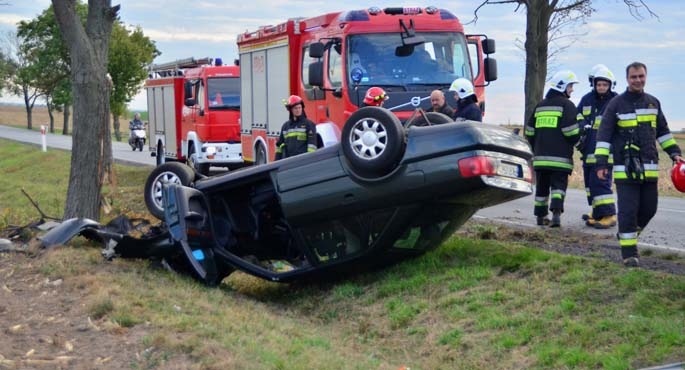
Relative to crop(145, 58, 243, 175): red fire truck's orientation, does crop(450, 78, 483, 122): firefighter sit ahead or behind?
ahead

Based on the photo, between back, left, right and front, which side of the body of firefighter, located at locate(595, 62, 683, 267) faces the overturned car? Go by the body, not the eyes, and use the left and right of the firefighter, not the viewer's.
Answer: right

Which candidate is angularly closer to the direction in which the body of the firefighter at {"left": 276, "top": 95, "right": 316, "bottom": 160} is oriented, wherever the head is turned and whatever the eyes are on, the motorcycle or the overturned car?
the overturned car

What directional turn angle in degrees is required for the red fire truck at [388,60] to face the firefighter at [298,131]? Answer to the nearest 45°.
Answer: approximately 90° to its right

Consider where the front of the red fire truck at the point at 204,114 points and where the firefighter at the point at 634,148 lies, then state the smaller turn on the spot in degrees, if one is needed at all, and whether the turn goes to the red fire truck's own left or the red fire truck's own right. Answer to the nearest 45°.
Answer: approximately 45° to the red fire truck's own right

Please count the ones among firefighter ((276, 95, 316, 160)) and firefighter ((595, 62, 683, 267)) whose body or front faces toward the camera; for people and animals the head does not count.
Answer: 2

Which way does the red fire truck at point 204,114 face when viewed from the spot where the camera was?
facing the viewer and to the right of the viewer

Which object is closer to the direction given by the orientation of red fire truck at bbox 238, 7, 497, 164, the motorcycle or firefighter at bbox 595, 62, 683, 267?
the firefighter
